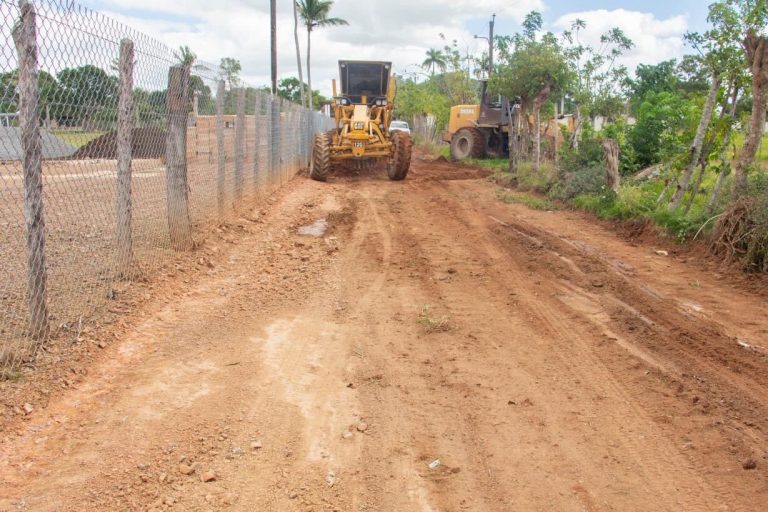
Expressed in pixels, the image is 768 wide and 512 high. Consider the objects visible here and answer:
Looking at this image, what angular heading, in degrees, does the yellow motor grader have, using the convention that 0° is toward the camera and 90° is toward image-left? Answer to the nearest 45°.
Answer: approximately 0°

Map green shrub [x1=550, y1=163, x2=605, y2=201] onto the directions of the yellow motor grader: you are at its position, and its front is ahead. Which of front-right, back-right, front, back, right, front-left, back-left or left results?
front-left

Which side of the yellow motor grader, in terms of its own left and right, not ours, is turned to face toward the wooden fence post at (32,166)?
front

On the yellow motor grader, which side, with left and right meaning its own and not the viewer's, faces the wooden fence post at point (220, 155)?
front

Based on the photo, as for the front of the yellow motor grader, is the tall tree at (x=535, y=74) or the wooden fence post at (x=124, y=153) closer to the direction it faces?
the wooden fence post

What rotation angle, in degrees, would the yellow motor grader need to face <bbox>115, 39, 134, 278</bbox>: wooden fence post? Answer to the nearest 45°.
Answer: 0° — it already faces it

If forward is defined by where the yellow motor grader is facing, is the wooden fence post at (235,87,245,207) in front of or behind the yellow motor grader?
in front

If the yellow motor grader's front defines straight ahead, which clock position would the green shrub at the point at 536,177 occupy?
The green shrub is roughly at 10 o'clock from the yellow motor grader.

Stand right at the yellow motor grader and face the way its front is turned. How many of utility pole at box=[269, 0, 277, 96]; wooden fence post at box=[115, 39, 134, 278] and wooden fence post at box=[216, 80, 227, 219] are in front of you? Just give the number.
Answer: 2

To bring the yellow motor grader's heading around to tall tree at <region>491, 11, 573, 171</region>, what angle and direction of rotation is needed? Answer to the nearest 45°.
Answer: approximately 90° to its left
